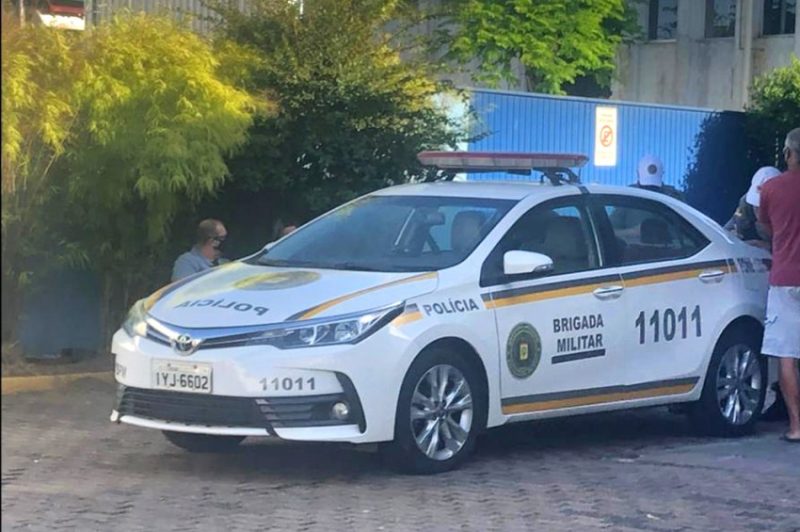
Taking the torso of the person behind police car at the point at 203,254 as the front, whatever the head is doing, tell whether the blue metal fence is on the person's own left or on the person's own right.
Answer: on the person's own left

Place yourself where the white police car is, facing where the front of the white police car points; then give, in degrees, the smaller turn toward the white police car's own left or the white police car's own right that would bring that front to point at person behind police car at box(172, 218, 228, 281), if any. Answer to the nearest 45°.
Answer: approximately 90° to the white police car's own right

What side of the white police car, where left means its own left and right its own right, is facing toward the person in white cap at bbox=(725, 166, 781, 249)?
back
